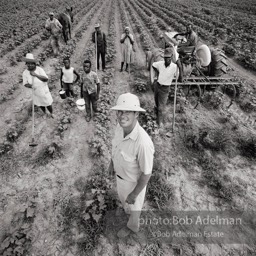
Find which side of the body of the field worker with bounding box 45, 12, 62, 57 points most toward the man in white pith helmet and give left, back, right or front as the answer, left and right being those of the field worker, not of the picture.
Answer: front

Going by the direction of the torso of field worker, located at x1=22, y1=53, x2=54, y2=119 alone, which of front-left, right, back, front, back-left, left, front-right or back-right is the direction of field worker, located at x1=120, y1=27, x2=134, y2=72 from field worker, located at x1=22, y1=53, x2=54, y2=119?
back-left

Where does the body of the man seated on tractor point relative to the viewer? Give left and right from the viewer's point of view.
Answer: facing to the left of the viewer

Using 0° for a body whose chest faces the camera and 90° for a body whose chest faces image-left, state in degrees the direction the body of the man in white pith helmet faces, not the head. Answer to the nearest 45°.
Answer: approximately 45°
